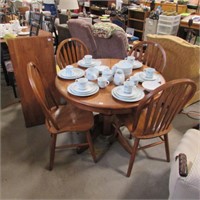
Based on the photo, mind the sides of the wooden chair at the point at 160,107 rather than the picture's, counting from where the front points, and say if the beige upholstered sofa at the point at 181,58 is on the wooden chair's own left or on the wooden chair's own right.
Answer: on the wooden chair's own right

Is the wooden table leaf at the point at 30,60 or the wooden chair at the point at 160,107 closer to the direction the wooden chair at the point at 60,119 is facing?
the wooden chair

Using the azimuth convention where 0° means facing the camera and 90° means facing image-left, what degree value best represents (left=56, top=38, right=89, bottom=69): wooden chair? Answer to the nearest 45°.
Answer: approximately 315°

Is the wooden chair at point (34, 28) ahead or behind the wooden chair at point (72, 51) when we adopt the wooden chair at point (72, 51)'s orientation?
behind

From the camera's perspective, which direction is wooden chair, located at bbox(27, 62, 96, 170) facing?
to the viewer's right

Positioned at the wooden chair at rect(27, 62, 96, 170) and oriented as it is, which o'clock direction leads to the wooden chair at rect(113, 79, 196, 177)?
the wooden chair at rect(113, 79, 196, 177) is roughly at 1 o'clock from the wooden chair at rect(27, 62, 96, 170).

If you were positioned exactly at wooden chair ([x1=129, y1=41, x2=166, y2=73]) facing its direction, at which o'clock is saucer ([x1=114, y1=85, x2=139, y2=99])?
The saucer is roughly at 11 o'clock from the wooden chair.

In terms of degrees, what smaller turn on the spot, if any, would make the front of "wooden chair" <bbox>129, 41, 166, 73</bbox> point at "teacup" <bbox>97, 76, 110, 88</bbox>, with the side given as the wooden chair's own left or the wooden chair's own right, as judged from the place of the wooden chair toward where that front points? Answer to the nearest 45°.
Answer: approximately 45° to the wooden chair's own left

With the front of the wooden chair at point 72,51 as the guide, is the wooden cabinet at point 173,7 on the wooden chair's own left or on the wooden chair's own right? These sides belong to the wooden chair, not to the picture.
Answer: on the wooden chair's own left

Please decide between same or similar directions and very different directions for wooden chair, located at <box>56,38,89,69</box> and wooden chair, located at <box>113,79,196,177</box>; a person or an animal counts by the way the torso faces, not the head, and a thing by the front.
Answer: very different directions

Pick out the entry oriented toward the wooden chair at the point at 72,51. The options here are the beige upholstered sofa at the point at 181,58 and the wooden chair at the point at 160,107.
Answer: the wooden chair at the point at 160,107

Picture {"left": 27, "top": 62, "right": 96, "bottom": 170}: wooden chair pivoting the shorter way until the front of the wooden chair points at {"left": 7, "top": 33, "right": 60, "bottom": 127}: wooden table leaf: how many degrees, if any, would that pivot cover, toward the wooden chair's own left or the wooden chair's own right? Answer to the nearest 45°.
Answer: approximately 90° to the wooden chair's own left

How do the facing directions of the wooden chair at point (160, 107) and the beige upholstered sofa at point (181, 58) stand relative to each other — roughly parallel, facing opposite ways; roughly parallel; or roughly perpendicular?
roughly perpendicular
